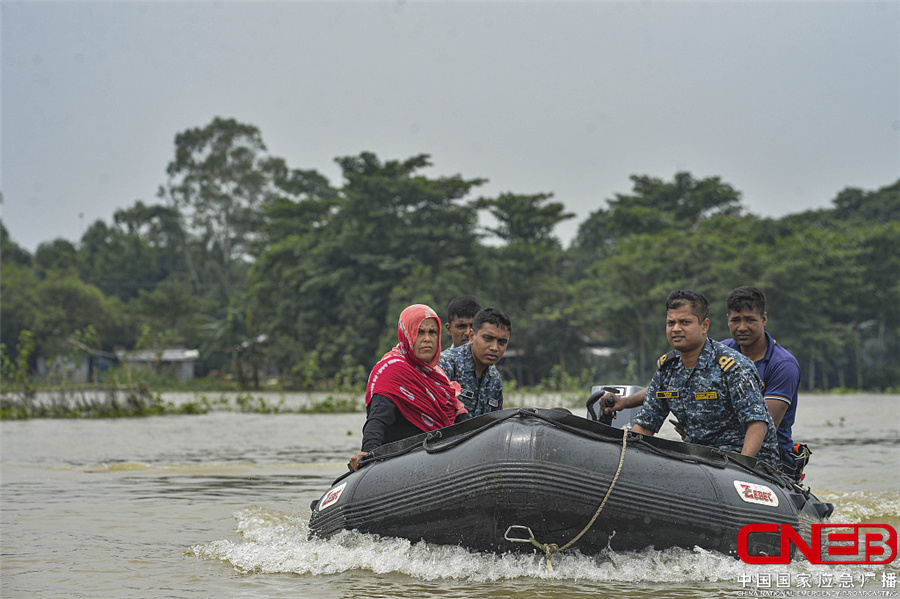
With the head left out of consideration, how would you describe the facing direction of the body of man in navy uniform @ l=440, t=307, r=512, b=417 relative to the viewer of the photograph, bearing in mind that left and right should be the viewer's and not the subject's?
facing the viewer and to the right of the viewer

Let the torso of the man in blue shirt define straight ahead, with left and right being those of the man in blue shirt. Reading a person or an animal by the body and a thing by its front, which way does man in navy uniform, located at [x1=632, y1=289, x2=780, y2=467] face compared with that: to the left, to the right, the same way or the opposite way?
the same way

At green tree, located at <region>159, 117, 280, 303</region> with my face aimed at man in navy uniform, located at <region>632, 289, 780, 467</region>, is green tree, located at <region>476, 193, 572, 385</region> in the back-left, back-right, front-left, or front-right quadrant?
front-left

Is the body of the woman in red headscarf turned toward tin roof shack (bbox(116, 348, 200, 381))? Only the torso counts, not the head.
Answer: no

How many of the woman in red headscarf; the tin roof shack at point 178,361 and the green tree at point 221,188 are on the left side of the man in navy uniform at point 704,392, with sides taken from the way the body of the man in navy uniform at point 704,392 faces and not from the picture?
0

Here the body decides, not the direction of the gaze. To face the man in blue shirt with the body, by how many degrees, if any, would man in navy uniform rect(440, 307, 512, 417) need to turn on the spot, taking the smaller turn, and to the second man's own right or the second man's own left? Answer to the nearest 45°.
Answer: approximately 45° to the second man's own left

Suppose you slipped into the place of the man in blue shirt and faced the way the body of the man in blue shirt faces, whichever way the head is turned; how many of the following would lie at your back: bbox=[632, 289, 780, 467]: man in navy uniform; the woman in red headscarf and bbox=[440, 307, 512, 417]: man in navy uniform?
0

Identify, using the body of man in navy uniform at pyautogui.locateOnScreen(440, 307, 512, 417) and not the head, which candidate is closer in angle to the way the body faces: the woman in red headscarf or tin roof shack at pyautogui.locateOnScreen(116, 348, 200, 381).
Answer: the woman in red headscarf

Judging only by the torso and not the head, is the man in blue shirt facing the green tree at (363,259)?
no

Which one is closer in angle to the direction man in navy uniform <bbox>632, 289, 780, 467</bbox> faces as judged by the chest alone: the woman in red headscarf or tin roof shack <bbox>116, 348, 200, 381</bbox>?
the woman in red headscarf

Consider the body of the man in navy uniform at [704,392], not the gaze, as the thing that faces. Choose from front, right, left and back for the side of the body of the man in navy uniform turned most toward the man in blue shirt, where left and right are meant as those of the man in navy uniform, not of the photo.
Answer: back

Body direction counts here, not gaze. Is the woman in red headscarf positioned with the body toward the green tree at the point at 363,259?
no

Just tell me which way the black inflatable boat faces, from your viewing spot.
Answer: facing the viewer

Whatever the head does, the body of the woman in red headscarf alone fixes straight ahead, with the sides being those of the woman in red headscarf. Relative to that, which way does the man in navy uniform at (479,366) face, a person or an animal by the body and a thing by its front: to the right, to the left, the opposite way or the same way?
the same way

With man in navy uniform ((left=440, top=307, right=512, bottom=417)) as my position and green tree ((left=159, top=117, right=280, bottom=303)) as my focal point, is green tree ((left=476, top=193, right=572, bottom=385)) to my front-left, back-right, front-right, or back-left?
front-right
